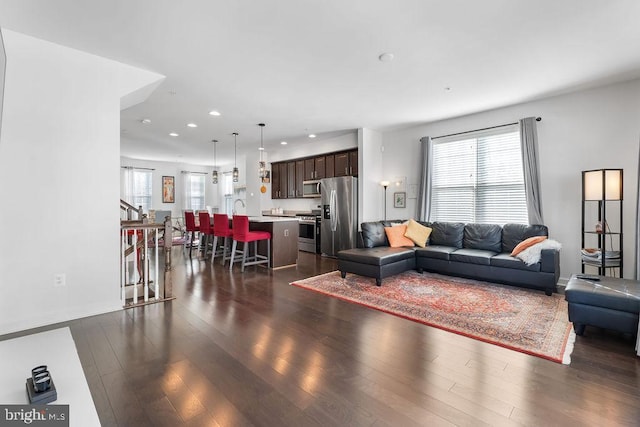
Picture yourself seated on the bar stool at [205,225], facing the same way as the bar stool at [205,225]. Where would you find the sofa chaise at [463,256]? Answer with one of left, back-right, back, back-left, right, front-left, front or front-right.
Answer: right

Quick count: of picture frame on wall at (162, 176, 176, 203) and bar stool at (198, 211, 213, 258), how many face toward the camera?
1

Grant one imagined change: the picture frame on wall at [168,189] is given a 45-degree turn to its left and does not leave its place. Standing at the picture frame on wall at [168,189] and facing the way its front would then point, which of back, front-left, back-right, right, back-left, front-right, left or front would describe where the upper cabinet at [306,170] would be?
front

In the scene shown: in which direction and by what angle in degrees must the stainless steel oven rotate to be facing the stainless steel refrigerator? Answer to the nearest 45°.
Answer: approximately 90° to its left

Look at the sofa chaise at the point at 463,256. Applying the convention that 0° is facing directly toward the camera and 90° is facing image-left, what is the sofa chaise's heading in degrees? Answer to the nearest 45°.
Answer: approximately 45°

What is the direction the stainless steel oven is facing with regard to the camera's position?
facing the viewer and to the left of the viewer

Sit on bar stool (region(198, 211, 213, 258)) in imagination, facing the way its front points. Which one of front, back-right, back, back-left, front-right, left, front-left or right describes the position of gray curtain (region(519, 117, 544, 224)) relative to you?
right

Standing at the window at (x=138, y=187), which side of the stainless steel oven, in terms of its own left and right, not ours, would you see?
right

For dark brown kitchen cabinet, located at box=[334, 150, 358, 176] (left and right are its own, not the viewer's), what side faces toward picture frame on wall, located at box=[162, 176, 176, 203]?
right

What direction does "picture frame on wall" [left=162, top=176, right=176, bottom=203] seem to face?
toward the camera

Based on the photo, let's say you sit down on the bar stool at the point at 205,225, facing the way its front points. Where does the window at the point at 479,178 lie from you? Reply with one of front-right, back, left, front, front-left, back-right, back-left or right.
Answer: right

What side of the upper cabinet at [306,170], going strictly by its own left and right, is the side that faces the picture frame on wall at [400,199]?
left

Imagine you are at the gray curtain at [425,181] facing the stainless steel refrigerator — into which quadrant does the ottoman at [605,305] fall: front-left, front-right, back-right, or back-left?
back-left

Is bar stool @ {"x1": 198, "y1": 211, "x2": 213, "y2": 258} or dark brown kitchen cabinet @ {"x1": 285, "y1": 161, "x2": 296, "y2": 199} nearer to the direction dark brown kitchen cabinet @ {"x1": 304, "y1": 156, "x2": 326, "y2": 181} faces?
the bar stool
